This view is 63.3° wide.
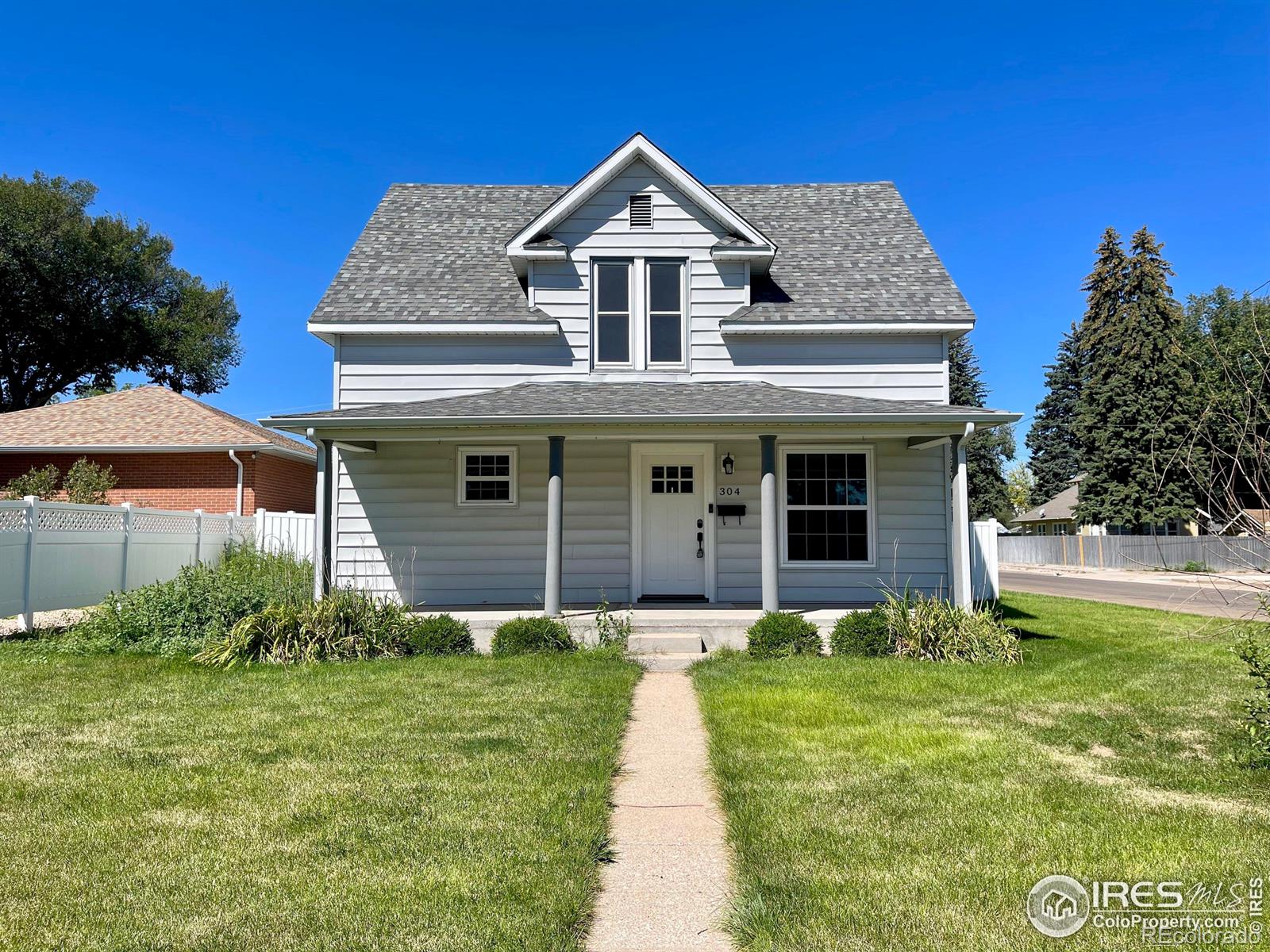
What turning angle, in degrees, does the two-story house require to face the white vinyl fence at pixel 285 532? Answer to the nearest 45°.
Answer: approximately 135° to its right

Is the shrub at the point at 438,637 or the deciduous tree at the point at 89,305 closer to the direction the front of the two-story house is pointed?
the shrub

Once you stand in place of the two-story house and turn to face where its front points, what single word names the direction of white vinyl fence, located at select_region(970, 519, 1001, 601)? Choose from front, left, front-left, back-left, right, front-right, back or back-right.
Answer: left

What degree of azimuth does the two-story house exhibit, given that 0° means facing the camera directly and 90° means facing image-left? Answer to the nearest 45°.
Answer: approximately 0°

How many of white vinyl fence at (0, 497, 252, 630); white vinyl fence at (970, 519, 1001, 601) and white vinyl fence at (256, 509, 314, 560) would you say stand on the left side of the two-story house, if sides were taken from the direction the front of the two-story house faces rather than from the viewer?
1

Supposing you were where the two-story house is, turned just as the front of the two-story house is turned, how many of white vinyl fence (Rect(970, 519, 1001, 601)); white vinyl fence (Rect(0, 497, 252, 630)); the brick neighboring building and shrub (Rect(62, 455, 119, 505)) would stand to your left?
1

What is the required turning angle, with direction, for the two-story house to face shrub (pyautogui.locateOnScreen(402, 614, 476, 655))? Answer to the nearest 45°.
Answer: approximately 45° to its right

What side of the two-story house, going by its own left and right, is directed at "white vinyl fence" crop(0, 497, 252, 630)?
right

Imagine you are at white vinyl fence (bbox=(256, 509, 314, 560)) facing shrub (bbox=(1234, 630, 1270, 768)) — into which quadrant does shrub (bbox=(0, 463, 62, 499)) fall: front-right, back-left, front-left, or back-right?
back-right

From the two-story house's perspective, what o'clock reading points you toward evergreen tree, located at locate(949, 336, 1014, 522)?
The evergreen tree is roughly at 7 o'clock from the two-story house.
